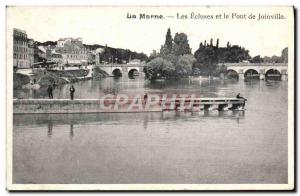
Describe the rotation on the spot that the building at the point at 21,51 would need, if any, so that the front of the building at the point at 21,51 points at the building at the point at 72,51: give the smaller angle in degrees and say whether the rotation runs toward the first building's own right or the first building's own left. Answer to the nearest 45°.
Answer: approximately 45° to the first building's own left

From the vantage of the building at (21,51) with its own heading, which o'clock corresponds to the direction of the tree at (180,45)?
The tree is roughly at 11 o'clock from the building.

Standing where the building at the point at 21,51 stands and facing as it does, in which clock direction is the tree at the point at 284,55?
The tree is roughly at 11 o'clock from the building.
